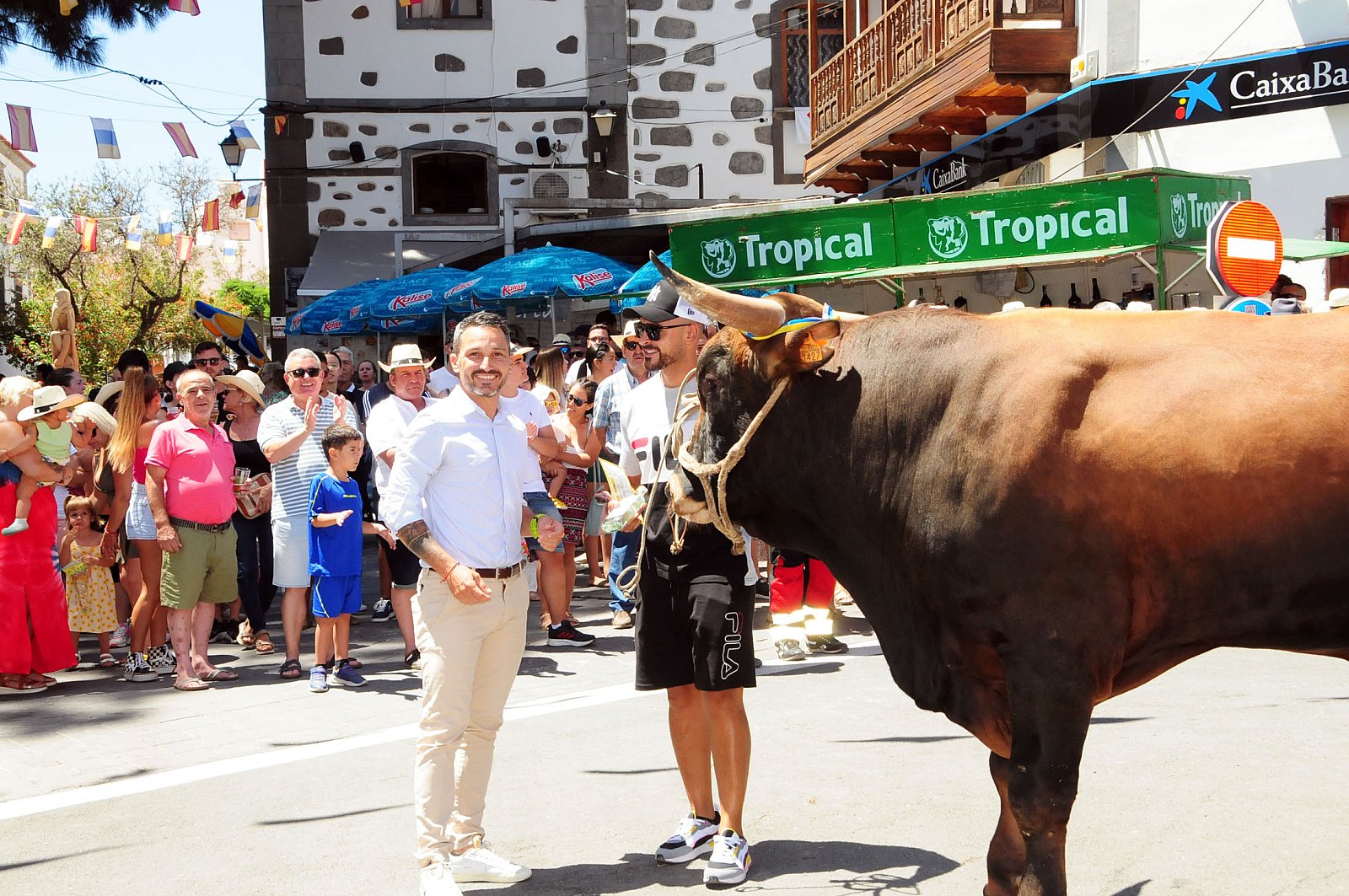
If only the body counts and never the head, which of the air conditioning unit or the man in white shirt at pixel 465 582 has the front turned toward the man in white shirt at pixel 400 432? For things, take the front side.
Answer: the air conditioning unit

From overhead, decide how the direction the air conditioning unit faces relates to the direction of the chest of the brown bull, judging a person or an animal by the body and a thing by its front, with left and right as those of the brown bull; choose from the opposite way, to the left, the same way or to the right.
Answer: to the left

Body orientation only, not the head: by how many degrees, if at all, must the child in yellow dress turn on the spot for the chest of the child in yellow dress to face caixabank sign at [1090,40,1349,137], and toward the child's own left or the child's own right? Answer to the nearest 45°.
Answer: approximately 90° to the child's own left

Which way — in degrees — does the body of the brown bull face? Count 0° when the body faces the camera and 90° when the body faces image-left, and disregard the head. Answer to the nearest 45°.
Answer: approximately 90°

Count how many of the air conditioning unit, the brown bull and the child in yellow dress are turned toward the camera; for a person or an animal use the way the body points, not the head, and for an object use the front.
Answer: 2

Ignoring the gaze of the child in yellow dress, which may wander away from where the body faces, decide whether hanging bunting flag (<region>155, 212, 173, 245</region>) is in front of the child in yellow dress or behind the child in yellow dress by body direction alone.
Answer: behind

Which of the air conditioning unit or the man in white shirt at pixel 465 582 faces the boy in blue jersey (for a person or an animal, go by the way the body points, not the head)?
the air conditioning unit

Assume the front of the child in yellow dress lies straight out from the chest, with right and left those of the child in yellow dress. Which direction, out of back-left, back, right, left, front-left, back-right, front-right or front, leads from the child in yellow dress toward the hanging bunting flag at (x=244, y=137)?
back

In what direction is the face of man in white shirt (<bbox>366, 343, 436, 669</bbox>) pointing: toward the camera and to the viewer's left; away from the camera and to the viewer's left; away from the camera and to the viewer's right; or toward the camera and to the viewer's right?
toward the camera and to the viewer's right

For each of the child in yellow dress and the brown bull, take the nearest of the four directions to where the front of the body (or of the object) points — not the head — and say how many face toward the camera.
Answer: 1

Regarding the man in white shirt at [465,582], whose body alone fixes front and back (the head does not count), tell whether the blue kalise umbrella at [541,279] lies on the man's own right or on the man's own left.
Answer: on the man's own left

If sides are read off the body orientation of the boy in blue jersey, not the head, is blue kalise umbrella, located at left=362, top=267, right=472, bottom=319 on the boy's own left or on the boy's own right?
on the boy's own left
